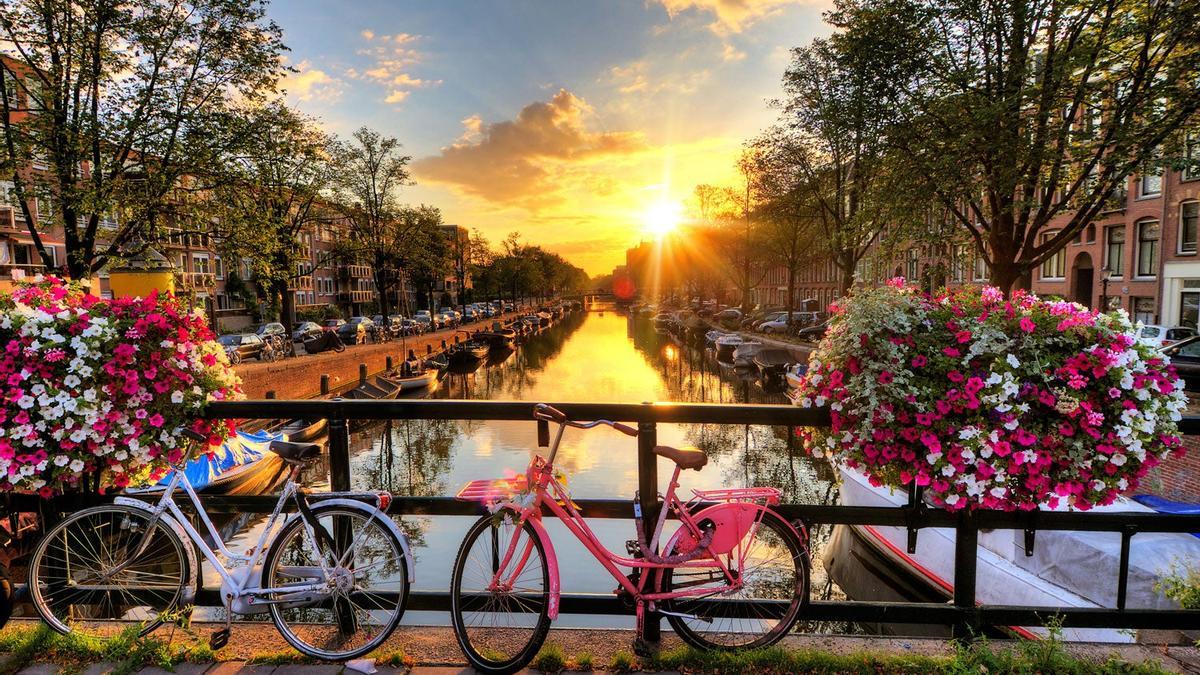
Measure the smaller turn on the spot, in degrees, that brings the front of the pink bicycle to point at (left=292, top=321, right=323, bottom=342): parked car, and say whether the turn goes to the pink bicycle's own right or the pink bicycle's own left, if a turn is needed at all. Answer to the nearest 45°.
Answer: approximately 45° to the pink bicycle's own right

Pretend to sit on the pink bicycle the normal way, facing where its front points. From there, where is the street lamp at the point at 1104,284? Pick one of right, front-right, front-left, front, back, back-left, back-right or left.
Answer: back-right

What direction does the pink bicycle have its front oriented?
to the viewer's left

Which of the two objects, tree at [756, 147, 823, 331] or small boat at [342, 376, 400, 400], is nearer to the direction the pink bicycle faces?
the small boat

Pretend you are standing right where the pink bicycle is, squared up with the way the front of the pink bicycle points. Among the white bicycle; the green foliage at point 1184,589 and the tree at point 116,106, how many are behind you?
1

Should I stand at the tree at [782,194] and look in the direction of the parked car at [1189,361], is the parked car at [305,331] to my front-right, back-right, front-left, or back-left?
front-right

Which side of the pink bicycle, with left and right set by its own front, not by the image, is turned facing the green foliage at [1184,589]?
back

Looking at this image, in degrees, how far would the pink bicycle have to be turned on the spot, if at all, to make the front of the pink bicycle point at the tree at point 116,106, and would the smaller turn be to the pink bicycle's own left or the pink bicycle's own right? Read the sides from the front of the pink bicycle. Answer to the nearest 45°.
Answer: approximately 45° to the pink bicycle's own right

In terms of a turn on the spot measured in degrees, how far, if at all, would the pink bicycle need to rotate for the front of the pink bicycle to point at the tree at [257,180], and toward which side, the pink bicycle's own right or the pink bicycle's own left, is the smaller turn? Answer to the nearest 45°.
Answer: approximately 45° to the pink bicycle's own right

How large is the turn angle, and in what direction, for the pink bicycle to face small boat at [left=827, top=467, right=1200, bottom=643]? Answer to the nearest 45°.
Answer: approximately 135° to its right

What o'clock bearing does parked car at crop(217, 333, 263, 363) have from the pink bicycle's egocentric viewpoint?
The parked car is roughly at 2 o'clock from the pink bicycle.

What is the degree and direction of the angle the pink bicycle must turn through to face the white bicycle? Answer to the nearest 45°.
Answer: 0° — it already faces it

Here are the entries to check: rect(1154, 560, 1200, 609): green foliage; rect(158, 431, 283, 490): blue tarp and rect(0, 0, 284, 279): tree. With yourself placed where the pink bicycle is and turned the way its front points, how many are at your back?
1

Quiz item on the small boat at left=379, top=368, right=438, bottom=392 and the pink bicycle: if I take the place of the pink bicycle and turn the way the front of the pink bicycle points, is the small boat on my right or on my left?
on my right

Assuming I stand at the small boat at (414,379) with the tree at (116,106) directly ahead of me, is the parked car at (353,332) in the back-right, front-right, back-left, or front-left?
back-right

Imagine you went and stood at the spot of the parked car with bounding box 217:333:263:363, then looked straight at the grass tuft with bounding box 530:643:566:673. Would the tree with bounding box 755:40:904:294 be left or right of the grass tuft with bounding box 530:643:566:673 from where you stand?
left

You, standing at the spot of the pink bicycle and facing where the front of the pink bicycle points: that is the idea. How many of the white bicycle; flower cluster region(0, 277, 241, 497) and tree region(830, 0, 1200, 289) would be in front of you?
2

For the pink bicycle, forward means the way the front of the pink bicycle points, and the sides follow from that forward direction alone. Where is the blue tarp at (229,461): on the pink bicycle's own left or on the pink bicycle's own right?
on the pink bicycle's own right
